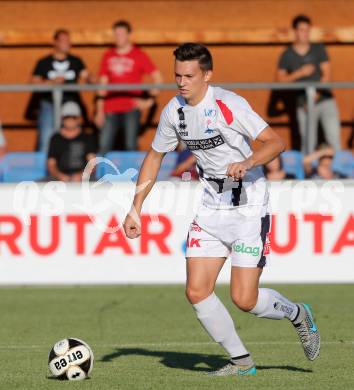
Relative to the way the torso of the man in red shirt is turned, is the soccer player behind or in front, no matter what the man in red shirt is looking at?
in front

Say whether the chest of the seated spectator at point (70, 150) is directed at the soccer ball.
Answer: yes

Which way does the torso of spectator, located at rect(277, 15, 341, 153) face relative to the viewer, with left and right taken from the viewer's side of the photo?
facing the viewer

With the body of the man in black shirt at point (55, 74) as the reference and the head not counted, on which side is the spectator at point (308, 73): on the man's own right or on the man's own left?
on the man's own left

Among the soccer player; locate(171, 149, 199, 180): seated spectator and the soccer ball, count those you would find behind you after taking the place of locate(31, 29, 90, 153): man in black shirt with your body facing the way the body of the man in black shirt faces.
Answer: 0

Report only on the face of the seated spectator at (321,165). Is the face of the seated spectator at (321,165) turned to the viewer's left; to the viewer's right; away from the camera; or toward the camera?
toward the camera

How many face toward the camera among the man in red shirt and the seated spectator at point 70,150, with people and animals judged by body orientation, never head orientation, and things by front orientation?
2

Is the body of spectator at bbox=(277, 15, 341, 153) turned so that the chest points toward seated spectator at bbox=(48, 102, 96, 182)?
no

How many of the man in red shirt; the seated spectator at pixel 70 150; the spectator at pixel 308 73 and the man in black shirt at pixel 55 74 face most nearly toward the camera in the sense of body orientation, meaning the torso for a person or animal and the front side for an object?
4

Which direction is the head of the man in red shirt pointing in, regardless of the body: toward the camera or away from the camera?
toward the camera

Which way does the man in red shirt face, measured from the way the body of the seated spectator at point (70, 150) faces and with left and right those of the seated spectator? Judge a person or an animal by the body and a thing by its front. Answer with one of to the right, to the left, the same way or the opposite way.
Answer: the same way

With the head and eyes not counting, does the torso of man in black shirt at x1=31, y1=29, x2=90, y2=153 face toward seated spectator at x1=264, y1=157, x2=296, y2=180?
no

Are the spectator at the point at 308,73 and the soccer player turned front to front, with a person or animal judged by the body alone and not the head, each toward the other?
no

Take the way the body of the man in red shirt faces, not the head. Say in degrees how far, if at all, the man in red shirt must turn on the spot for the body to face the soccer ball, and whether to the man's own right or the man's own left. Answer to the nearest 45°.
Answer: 0° — they already face it

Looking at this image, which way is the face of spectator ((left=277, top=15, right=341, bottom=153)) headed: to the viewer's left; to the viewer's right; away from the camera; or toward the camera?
toward the camera

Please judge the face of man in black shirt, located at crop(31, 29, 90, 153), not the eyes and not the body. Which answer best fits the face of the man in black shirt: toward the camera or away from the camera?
toward the camera

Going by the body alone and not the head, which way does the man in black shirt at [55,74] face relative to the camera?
toward the camera
